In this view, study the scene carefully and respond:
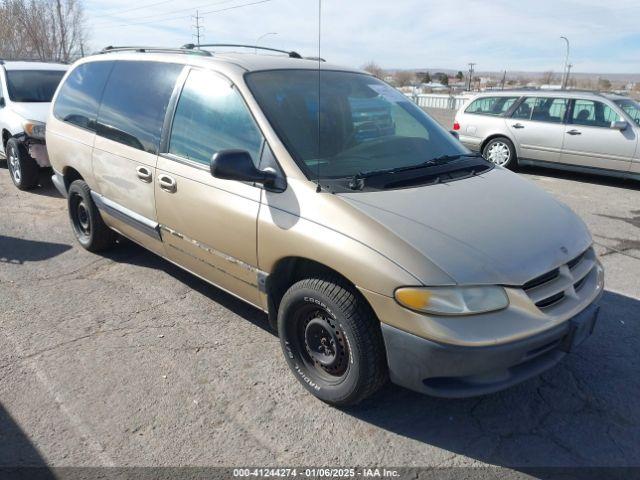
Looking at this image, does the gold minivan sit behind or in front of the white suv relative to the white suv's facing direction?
in front

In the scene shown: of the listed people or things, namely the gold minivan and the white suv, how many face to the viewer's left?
0

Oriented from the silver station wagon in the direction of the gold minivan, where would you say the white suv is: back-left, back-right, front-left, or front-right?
front-right

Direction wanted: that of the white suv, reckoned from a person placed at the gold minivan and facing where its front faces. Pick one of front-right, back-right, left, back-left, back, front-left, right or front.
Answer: back

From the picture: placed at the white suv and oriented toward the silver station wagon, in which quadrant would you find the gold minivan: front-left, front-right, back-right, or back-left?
front-right

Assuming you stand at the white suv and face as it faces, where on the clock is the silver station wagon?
The silver station wagon is roughly at 11 o'clock from the white suv.

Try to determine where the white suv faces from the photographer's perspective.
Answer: facing the viewer and to the right of the viewer

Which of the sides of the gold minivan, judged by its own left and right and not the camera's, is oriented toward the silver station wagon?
left

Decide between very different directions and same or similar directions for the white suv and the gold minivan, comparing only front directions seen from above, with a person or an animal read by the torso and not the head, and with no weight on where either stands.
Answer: same or similar directions
